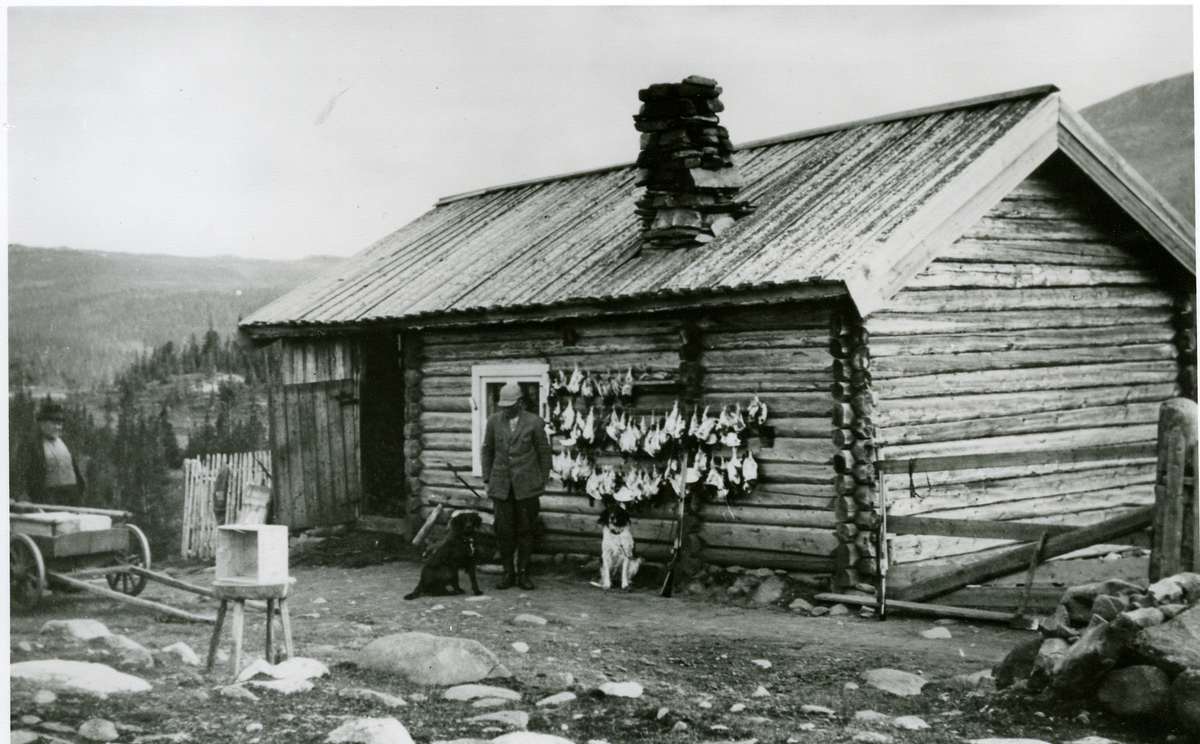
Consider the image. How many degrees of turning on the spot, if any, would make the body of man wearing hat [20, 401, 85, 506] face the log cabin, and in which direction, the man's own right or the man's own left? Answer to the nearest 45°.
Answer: approximately 45° to the man's own left

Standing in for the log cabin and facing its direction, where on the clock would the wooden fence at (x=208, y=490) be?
The wooden fence is roughly at 2 o'clock from the log cabin.

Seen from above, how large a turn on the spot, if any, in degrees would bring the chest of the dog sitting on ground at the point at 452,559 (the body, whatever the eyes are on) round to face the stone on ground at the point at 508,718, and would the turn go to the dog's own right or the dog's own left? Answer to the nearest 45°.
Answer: approximately 90° to the dog's own right

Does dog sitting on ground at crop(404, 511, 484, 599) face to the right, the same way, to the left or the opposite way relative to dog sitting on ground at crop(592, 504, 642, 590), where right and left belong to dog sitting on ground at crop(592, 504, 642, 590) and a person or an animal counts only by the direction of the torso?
to the left

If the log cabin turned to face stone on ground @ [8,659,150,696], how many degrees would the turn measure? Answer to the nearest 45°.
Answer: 0° — it already faces it

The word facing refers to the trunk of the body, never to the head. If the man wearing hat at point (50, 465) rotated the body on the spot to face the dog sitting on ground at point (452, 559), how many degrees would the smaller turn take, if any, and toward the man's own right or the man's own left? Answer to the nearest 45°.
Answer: approximately 45° to the man's own left

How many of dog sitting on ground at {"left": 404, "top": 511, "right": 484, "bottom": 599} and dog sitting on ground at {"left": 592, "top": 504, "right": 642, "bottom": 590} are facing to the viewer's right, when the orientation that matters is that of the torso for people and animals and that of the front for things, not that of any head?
1

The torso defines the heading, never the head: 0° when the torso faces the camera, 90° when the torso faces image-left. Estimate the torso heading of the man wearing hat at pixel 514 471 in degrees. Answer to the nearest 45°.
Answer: approximately 0°
